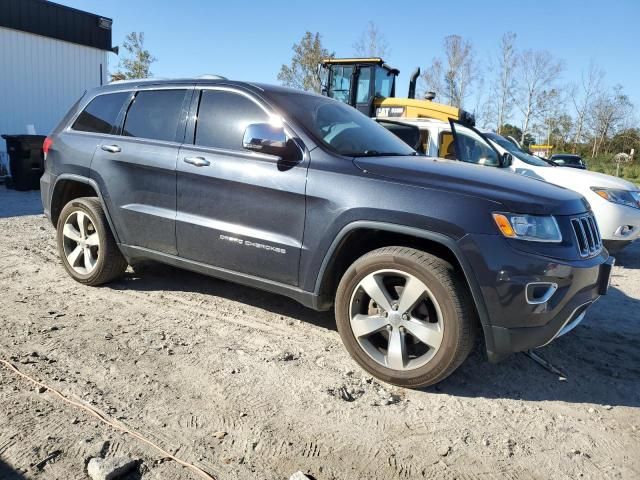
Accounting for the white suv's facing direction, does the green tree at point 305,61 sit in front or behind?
behind

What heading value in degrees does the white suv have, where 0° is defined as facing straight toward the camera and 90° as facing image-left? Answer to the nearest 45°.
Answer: approximately 315°

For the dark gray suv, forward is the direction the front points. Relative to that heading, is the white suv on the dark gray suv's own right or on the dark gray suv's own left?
on the dark gray suv's own left

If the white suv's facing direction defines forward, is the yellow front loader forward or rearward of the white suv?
rearward

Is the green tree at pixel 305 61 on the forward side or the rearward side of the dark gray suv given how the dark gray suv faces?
on the rearward side

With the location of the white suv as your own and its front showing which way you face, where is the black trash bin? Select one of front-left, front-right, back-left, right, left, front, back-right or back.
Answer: back-right

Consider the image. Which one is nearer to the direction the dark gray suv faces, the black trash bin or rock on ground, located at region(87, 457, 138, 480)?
the rock on ground

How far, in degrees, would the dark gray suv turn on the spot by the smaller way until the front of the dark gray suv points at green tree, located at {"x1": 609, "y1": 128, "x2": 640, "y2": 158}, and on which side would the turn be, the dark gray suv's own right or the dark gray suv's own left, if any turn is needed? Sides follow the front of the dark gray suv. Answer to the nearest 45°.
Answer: approximately 90° to the dark gray suv's own left
